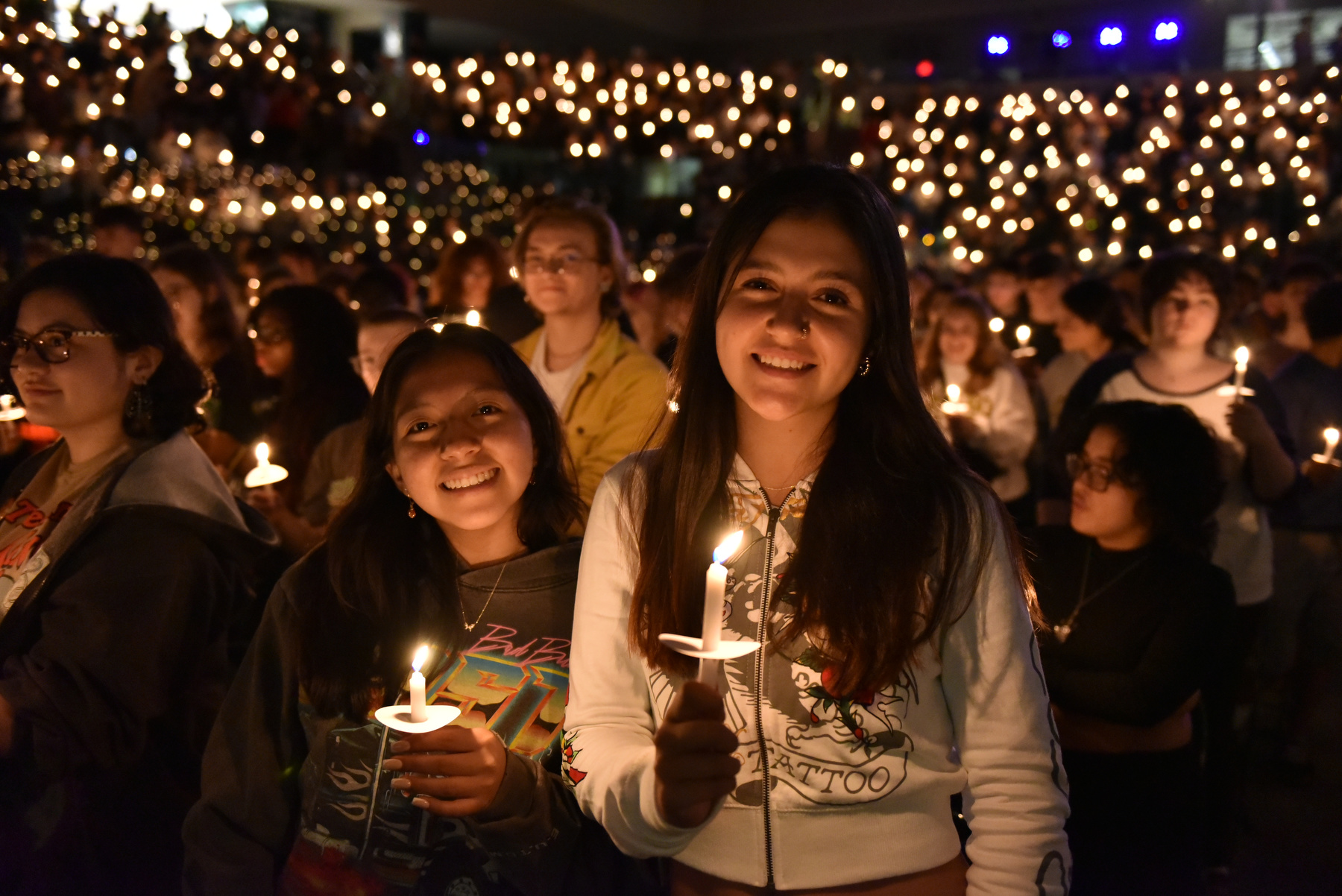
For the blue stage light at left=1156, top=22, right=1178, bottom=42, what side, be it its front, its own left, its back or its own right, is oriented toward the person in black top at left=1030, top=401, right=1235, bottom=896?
front

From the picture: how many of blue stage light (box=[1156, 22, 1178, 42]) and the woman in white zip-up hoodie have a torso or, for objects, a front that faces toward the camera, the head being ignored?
2

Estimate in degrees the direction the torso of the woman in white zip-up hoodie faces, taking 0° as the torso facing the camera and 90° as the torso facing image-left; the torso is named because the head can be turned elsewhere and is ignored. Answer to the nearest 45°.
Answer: approximately 0°

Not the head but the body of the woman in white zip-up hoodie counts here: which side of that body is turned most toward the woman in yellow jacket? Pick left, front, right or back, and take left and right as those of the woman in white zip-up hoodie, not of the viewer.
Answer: back

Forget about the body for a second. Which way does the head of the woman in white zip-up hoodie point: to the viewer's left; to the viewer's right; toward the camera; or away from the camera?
toward the camera

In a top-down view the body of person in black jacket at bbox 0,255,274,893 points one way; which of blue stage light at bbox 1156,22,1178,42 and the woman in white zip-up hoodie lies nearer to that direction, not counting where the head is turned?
the woman in white zip-up hoodie

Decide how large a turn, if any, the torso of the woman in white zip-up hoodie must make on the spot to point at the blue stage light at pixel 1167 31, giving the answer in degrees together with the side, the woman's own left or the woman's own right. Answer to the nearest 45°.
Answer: approximately 180°

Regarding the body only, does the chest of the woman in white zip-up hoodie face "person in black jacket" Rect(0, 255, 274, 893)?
no

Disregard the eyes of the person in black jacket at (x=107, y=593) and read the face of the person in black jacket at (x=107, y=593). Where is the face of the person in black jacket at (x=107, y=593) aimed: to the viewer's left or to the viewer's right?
to the viewer's left

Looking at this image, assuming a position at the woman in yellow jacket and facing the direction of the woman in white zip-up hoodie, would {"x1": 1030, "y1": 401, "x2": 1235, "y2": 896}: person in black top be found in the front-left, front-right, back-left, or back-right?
front-left

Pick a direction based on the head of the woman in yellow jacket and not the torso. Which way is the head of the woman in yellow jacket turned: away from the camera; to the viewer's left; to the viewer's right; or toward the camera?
toward the camera

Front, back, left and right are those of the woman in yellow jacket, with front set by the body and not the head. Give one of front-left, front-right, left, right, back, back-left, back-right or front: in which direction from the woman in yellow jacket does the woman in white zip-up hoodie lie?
front-left

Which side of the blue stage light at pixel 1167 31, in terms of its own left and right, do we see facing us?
front

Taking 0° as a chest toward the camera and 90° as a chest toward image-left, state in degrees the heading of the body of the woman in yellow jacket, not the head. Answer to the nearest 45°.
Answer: approximately 45°

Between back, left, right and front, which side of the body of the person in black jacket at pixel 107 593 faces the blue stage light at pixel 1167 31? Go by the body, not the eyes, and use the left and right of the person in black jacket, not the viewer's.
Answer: back

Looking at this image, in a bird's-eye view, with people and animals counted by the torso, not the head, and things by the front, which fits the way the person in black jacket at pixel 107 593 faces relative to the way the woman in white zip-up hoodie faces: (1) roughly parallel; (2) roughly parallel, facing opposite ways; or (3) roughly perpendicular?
roughly parallel

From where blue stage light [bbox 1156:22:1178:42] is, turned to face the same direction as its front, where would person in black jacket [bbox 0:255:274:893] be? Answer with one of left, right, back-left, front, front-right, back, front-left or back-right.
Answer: front

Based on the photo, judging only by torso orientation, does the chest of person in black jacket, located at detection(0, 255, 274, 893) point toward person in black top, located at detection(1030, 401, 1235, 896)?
no

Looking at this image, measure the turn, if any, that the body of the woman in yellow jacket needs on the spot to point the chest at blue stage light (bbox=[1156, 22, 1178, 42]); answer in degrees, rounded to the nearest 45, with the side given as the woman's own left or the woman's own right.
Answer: approximately 180°

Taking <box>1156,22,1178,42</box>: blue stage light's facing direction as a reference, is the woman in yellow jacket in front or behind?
in front

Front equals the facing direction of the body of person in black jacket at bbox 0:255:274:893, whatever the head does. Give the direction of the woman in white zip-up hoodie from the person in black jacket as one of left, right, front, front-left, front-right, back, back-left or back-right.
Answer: left
